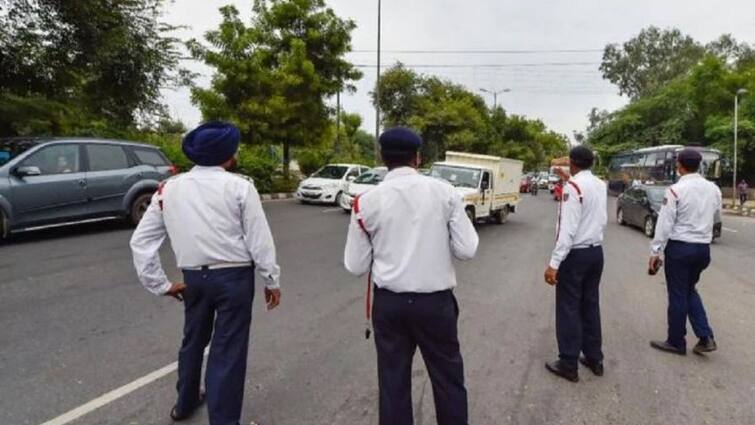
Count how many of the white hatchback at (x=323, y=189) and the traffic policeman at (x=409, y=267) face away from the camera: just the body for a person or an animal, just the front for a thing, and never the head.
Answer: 1

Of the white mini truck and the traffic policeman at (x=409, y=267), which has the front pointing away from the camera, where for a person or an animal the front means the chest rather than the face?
the traffic policeman

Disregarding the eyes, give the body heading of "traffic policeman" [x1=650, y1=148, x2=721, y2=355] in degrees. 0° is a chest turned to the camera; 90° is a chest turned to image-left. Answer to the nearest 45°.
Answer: approximately 135°

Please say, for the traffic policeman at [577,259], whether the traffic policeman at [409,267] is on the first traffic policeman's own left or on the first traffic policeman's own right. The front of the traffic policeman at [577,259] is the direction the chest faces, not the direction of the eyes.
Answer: on the first traffic policeman's own left

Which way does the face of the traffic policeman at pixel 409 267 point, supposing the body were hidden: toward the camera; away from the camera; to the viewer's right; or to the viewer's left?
away from the camera

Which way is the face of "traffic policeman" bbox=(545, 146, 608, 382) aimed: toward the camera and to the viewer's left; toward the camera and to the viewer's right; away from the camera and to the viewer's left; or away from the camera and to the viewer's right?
away from the camera and to the viewer's left

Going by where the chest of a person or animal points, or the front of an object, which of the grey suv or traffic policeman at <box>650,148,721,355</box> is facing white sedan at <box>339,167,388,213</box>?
the traffic policeman

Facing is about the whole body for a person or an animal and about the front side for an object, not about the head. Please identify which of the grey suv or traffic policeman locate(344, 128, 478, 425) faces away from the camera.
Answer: the traffic policeman

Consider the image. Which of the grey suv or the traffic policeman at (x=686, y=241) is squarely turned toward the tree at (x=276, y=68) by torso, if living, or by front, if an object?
the traffic policeman

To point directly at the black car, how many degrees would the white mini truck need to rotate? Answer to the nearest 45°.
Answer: approximately 135° to its left

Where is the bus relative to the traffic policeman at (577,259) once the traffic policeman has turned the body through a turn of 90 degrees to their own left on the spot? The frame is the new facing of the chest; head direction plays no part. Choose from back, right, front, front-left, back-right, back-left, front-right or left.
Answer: back-right

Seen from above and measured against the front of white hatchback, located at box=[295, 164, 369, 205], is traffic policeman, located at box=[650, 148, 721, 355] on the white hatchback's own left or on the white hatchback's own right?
on the white hatchback's own left

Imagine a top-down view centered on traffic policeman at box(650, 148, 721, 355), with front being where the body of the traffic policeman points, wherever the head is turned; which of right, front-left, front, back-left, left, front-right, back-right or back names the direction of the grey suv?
front-left

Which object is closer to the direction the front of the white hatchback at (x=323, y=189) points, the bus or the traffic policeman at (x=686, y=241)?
the traffic policeman

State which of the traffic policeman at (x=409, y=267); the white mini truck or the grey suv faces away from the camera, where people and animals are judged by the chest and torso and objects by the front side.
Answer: the traffic policeman

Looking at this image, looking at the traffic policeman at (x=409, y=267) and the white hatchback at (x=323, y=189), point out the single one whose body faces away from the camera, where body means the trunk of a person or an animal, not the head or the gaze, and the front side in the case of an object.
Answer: the traffic policeman

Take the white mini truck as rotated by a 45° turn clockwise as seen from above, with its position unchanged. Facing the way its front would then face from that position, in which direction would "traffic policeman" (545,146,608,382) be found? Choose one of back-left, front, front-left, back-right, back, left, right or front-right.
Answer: left

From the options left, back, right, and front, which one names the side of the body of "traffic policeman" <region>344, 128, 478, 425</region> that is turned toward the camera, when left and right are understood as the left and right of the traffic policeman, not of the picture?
back
